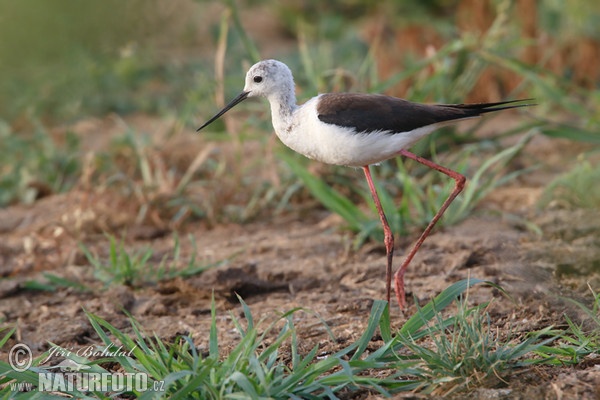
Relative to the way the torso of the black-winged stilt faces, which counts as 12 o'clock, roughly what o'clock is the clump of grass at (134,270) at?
The clump of grass is roughly at 1 o'clock from the black-winged stilt.

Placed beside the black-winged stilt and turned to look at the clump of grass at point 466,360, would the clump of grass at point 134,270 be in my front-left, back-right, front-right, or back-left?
back-right

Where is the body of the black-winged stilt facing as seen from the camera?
to the viewer's left

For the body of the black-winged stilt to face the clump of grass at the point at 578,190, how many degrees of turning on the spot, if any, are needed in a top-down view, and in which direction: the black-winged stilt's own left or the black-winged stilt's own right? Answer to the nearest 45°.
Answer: approximately 135° to the black-winged stilt's own right

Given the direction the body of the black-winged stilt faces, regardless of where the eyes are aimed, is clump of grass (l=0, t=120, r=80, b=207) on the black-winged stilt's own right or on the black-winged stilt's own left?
on the black-winged stilt's own right

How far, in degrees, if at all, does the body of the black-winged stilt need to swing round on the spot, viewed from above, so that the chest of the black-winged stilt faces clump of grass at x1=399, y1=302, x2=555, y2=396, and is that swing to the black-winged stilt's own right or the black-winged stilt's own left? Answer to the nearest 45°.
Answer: approximately 90° to the black-winged stilt's own left

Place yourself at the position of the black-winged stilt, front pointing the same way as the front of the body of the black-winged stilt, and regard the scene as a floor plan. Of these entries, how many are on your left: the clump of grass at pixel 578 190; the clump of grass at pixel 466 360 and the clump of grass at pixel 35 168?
1
